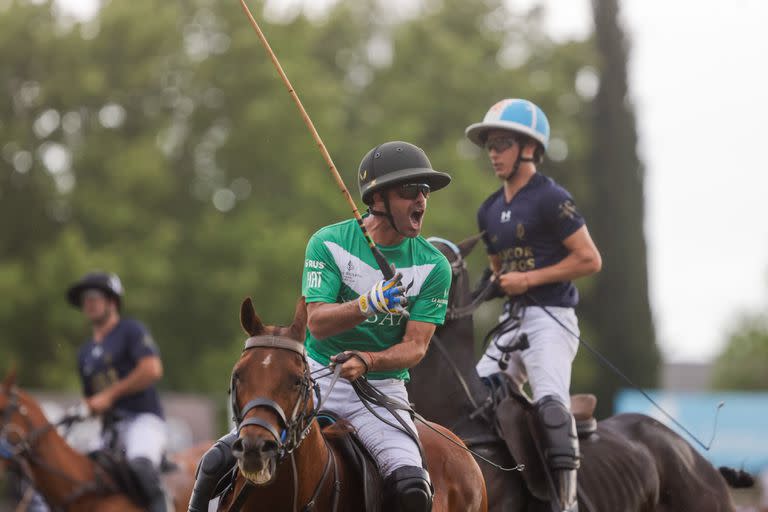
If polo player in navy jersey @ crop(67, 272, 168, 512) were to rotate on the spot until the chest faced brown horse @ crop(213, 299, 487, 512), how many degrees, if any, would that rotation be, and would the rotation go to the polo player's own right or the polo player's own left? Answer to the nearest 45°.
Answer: approximately 45° to the polo player's own left

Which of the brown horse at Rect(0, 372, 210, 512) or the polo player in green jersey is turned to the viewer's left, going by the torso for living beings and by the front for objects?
the brown horse

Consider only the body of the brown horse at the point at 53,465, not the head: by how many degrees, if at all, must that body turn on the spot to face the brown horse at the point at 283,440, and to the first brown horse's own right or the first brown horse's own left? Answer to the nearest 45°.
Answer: approximately 90° to the first brown horse's own left

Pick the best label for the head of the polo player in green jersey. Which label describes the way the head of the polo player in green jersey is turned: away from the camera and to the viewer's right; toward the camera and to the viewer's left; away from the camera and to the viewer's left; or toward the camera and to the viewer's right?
toward the camera and to the viewer's right

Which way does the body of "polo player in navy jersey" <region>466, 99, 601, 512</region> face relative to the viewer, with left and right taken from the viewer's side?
facing the viewer and to the left of the viewer

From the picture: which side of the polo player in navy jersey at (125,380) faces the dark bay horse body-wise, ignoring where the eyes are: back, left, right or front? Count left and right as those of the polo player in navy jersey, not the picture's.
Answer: left

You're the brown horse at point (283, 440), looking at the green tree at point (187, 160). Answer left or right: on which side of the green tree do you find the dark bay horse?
right

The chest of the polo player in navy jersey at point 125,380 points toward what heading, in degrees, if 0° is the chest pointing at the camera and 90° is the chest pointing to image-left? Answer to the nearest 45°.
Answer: approximately 45°

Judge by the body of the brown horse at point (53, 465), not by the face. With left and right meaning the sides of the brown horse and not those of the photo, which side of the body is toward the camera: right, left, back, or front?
left

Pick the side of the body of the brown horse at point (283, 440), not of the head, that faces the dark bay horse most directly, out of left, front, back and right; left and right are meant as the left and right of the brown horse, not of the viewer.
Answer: back

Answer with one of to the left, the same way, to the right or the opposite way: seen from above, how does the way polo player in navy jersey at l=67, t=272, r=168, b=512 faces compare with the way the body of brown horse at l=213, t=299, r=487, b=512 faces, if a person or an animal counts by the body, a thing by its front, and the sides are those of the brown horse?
the same way

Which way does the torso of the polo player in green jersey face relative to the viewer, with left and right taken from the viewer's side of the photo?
facing the viewer

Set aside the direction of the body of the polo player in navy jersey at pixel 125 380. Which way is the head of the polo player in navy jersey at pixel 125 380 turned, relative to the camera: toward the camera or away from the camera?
toward the camera
